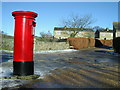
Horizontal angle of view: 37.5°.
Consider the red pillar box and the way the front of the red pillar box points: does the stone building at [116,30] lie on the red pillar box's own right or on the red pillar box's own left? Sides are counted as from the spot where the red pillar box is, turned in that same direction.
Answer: on the red pillar box's own left

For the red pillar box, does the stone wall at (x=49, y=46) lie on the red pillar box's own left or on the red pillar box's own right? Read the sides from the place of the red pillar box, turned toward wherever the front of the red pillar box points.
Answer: on the red pillar box's own left
